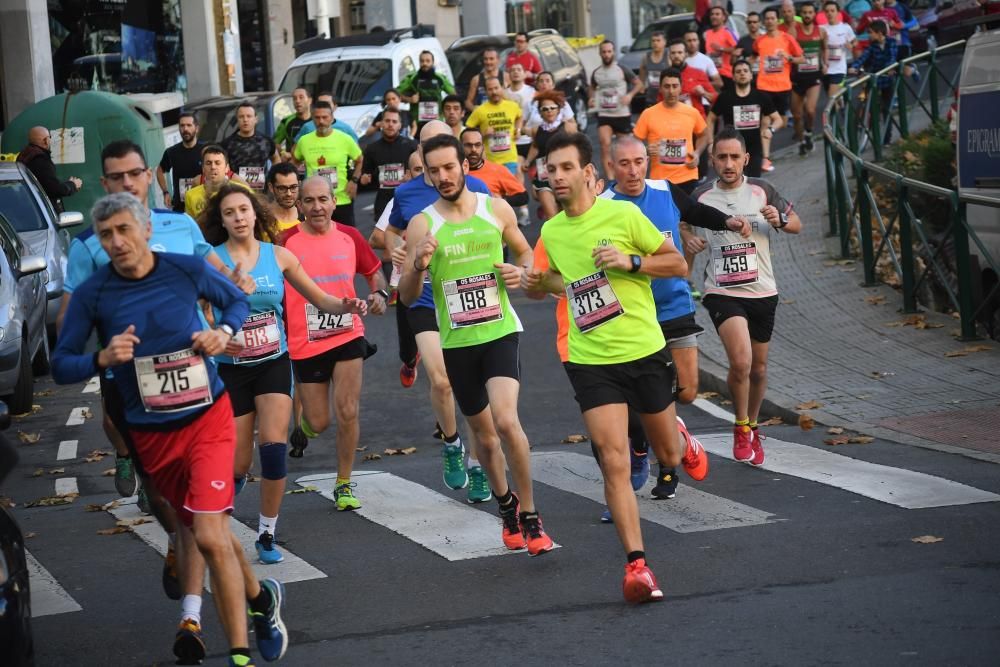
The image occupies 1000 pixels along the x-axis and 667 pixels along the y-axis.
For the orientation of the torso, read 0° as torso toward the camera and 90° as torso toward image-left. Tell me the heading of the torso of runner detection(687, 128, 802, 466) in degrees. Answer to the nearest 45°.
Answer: approximately 0°

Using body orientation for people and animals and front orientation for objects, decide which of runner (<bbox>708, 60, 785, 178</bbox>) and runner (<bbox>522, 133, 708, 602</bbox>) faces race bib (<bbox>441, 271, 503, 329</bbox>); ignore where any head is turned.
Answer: runner (<bbox>708, 60, 785, 178</bbox>)

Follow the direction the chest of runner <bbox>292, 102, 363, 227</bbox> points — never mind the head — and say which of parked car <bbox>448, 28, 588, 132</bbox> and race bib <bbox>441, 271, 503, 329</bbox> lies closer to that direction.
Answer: the race bib

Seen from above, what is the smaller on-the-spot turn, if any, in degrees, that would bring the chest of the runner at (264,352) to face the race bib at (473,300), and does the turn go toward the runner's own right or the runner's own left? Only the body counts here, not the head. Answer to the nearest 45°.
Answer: approximately 90° to the runner's own left

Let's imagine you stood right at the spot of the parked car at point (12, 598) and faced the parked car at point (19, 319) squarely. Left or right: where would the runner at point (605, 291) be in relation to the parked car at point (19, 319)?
right

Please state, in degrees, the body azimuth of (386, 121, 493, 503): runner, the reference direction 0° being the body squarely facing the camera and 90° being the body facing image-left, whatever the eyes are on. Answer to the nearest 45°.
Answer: approximately 0°

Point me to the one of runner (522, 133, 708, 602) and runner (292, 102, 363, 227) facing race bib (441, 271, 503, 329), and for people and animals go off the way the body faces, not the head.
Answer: runner (292, 102, 363, 227)

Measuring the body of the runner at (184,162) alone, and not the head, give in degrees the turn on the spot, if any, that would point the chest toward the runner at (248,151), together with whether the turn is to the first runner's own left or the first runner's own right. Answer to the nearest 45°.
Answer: approximately 90° to the first runner's own left
